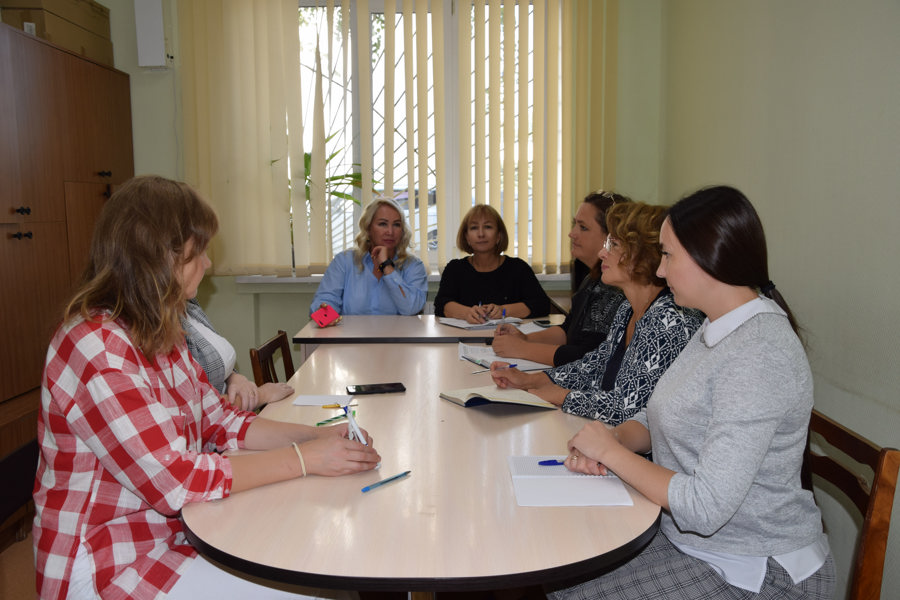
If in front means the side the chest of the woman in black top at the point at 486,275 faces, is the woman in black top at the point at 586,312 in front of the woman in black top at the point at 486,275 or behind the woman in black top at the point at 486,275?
in front

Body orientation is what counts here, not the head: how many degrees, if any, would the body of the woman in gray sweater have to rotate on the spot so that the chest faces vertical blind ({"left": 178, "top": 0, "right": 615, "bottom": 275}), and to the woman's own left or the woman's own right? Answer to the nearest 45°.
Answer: approximately 45° to the woman's own right

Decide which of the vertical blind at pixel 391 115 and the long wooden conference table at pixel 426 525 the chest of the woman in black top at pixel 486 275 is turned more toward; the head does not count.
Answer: the long wooden conference table

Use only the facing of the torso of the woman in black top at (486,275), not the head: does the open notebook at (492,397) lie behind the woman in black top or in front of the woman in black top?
in front

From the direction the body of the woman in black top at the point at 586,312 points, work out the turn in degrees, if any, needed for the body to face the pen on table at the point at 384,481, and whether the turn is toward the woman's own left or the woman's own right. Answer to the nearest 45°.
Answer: approximately 90° to the woman's own left

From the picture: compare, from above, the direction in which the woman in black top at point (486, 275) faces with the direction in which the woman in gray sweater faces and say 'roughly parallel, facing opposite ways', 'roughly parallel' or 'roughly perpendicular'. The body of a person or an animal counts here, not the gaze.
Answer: roughly perpendicular

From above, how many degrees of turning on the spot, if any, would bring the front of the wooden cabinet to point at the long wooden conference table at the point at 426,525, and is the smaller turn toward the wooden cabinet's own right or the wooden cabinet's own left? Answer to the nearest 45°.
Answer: approximately 45° to the wooden cabinet's own right

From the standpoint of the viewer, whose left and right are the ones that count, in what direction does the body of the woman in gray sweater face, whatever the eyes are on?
facing to the left of the viewer

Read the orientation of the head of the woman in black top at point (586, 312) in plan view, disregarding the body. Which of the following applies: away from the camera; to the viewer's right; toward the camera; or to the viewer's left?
to the viewer's left

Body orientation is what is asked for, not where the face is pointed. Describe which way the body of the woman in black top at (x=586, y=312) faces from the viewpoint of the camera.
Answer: to the viewer's left

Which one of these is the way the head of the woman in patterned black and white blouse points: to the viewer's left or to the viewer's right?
to the viewer's left

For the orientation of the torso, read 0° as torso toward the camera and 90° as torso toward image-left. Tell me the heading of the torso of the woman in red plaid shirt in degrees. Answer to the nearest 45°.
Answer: approximately 270°
